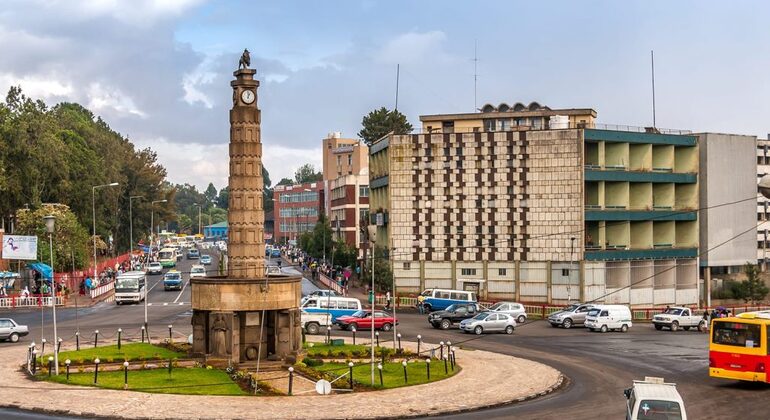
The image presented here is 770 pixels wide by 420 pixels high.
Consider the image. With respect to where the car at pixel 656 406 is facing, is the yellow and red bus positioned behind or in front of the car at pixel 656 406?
in front

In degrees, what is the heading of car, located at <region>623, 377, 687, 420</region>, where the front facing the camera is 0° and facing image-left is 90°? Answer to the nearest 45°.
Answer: approximately 180°

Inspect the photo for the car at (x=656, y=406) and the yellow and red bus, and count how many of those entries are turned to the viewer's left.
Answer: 0
